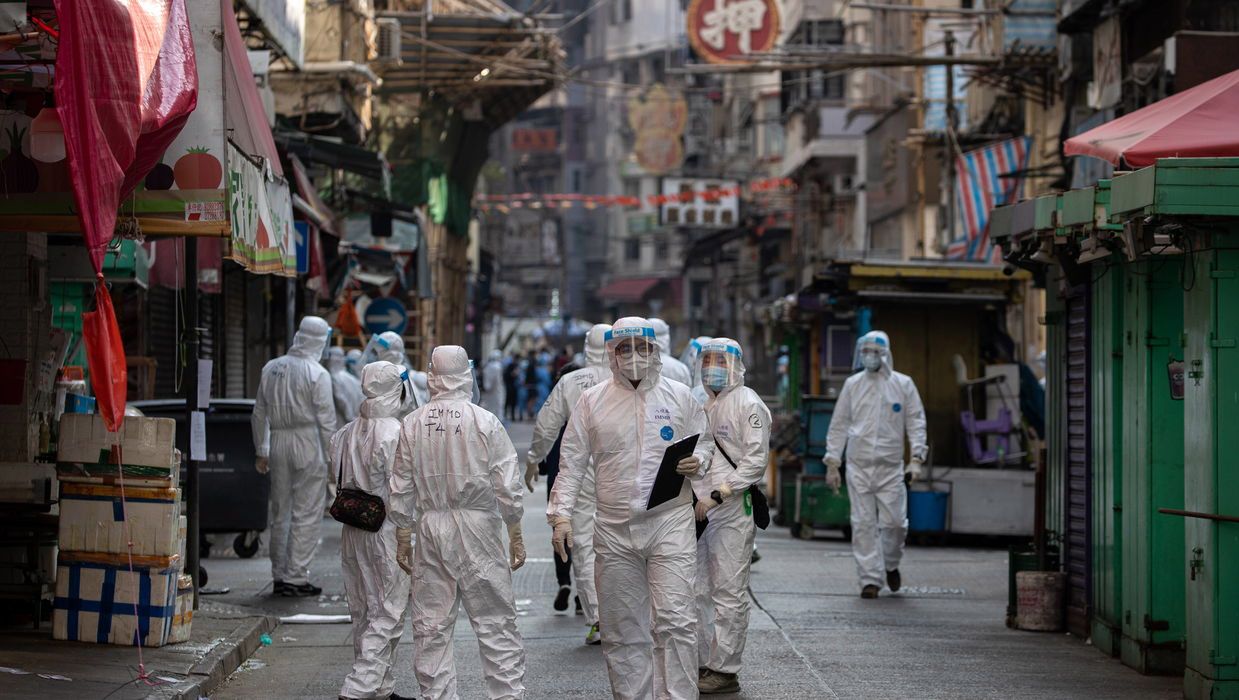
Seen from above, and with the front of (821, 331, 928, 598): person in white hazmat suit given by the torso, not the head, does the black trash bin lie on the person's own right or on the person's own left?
on the person's own right

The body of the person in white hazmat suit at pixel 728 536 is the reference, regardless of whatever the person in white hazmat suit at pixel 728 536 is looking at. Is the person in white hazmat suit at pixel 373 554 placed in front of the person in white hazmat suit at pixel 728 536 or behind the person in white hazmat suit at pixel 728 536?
in front

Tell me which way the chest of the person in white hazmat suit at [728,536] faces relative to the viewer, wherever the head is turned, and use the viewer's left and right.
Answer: facing the viewer and to the left of the viewer

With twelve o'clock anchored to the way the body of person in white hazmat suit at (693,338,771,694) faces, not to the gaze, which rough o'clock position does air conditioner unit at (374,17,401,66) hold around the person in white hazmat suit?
The air conditioner unit is roughly at 4 o'clock from the person in white hazmat suit.

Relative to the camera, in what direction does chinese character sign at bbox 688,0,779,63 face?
facing the viewer

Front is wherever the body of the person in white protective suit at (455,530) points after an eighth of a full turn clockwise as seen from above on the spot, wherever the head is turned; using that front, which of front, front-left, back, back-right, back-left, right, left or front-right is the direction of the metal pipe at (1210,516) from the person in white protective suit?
front-right

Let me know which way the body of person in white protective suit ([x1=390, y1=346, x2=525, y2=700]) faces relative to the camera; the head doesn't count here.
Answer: away from the camera

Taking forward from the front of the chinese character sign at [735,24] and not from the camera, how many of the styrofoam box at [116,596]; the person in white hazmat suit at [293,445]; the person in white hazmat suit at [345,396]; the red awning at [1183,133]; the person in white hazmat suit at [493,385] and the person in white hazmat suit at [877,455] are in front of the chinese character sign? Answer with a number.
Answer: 5

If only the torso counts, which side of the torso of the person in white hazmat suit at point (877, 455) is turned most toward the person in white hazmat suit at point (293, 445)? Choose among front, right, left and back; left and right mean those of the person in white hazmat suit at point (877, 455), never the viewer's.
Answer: right

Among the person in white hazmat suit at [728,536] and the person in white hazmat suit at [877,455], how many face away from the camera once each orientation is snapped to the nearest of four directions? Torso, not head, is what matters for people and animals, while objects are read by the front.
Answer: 0

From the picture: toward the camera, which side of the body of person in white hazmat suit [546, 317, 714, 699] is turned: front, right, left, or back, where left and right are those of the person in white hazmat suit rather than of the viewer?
front

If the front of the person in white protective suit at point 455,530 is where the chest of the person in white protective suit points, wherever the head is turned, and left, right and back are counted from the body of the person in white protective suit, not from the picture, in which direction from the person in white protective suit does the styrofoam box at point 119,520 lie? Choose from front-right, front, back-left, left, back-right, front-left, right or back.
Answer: front-left

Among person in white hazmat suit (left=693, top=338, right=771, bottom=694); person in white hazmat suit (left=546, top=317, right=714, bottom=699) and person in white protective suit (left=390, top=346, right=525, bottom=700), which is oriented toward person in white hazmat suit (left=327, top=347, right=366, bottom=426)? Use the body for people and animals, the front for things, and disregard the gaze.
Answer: the person in white protective suit

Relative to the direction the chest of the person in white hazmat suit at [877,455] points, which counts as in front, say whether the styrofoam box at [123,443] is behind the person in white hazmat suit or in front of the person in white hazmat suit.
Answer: in front

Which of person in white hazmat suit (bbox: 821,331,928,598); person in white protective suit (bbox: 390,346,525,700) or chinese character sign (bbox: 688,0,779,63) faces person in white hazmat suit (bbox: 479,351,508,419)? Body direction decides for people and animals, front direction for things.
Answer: the person in white protective suit

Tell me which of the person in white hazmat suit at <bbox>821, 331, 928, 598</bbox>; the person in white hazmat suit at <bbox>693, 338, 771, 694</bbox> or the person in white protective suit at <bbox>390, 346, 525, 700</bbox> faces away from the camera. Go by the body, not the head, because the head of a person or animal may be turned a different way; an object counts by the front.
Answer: the person in white protective suit
